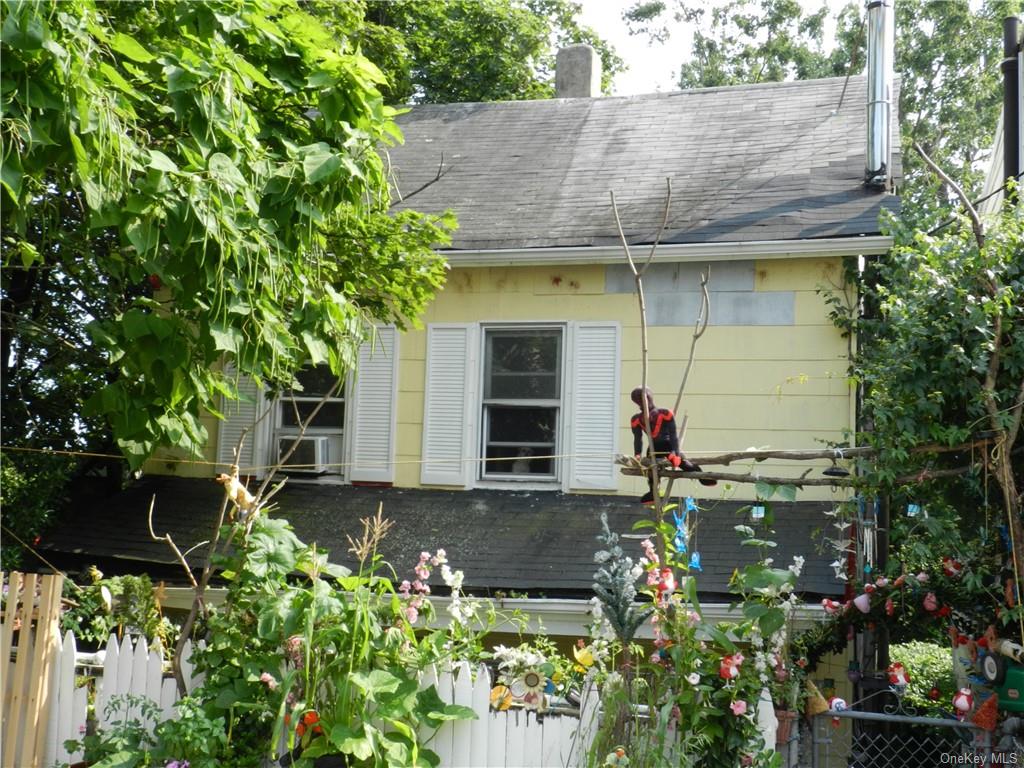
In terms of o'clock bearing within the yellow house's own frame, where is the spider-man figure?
The spider-man figure is roughly at 12 o'clock from the yellow house.

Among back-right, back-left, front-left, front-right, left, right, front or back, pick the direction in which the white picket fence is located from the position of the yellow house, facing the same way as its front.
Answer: front

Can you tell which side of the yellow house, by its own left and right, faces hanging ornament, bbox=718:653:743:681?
front

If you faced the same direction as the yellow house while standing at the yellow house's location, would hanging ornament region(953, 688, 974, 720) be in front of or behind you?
in front

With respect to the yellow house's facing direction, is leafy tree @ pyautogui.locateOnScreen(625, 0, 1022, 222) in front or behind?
behind

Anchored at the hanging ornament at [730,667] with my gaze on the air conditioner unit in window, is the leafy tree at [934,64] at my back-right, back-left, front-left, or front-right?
front-right

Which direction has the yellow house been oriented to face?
toward the camera

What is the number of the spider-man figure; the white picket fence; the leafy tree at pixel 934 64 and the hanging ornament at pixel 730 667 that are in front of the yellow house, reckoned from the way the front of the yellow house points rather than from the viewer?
3

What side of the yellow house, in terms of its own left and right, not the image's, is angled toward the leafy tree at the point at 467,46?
back

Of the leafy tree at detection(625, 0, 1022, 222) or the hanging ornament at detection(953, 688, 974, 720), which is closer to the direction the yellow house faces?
the hanging ornament

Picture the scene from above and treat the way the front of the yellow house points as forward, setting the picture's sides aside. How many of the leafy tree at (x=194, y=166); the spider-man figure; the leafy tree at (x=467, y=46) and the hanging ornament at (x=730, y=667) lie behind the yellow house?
1

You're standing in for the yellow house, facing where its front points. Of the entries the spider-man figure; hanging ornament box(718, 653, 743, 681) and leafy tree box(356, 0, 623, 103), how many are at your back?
1
